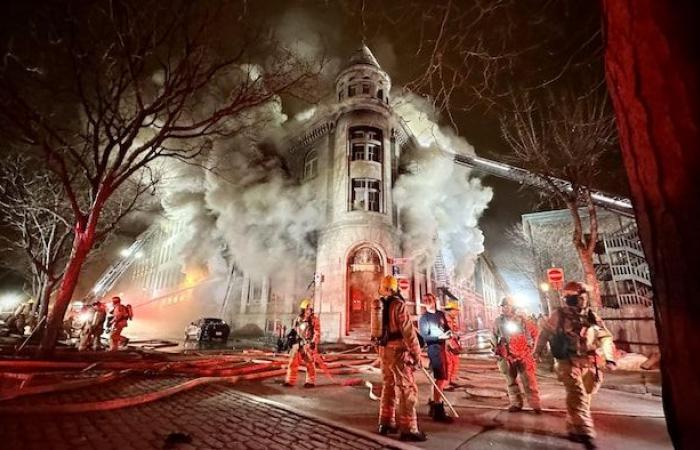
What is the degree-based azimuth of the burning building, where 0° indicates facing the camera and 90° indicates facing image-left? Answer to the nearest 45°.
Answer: approximately 0°

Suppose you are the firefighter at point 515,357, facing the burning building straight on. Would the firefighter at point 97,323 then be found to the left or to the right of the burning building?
left

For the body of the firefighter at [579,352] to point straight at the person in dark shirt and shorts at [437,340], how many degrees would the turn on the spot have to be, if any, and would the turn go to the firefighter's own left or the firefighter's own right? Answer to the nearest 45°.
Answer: approximately 90° to the firefighter's own right

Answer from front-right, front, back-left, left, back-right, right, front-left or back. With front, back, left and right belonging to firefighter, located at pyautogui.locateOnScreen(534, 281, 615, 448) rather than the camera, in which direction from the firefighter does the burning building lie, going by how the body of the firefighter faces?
back-right

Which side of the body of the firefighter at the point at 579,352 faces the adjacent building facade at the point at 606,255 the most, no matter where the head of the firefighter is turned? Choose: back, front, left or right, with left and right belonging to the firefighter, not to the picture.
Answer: back

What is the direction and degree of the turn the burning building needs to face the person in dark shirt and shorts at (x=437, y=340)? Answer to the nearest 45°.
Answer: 0° — it already faces them

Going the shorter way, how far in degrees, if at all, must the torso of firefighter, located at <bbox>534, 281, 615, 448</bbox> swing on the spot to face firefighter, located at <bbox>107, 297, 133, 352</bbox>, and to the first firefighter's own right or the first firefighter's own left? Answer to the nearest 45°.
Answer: approximately 90° to the first firefighter's own right

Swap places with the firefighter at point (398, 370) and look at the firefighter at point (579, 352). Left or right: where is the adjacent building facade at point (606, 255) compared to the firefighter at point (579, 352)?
left

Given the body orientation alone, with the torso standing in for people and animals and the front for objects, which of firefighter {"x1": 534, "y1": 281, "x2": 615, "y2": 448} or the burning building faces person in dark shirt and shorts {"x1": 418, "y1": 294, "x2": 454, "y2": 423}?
the burning building

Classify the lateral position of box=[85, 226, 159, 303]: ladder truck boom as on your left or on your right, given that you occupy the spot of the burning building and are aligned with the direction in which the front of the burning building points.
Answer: on your right

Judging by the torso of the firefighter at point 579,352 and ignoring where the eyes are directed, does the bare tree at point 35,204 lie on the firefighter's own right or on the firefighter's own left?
on the firefighter's own right

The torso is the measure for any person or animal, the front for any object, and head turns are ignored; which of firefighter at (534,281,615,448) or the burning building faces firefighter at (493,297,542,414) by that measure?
the burning building

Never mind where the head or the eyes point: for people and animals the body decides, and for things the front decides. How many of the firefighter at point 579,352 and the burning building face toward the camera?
2

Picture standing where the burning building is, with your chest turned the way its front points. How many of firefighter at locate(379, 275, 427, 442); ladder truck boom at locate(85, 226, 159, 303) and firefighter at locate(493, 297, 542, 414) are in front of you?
2

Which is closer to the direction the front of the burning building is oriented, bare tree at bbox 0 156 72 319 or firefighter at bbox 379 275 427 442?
the firefighter
